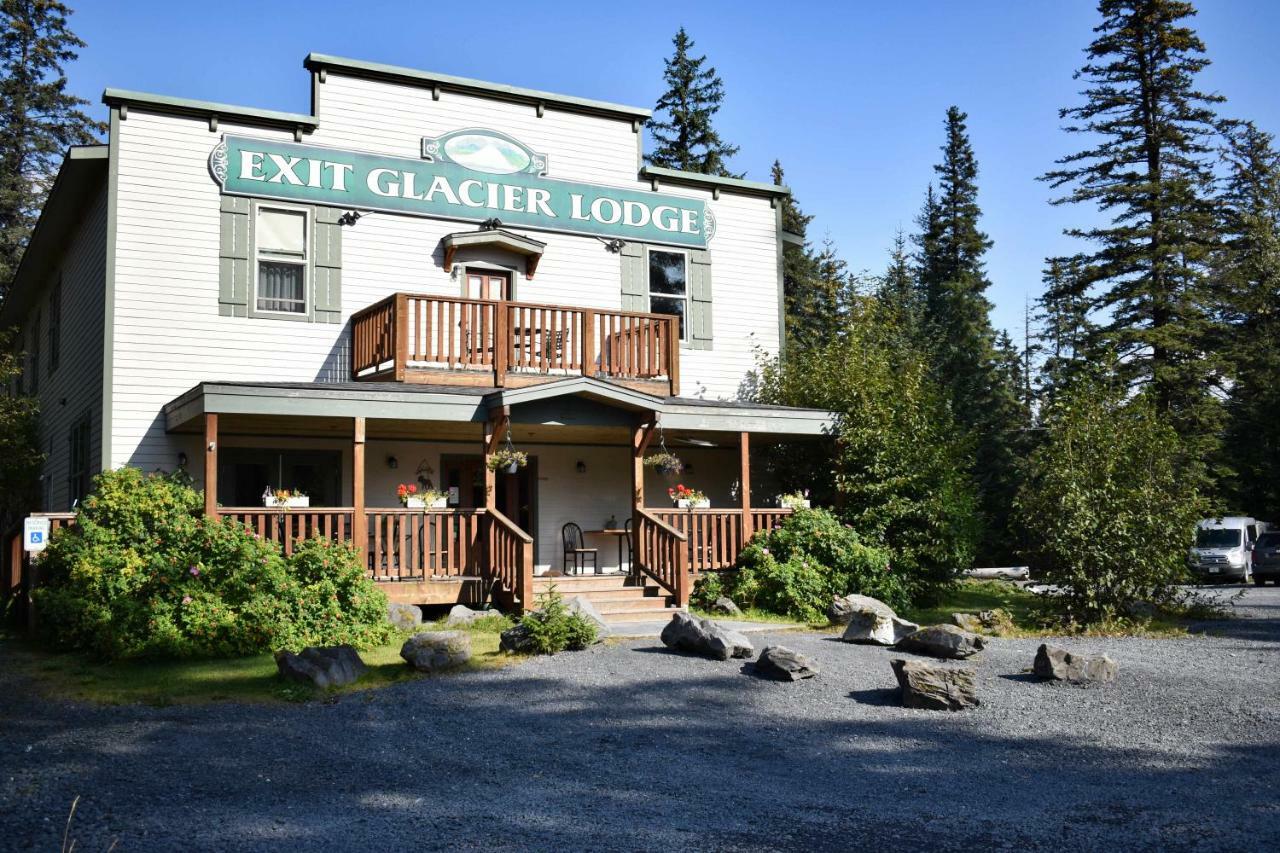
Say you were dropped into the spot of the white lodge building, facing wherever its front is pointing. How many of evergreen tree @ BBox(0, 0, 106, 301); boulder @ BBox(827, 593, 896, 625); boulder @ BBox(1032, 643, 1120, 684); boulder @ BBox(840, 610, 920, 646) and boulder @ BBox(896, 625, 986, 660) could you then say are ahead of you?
4

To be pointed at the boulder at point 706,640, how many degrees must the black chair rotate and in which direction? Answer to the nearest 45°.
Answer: approximately 45° to its right

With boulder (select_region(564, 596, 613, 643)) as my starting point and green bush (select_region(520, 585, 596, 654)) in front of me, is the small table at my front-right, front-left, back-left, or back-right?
back-right

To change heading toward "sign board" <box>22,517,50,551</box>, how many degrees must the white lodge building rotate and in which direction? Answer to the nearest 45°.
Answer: approximately 90° to its right

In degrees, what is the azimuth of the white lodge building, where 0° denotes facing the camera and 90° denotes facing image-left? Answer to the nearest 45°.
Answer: approximately 315°

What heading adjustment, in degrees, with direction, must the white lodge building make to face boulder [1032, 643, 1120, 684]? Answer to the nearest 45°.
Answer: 0° — it already faces it

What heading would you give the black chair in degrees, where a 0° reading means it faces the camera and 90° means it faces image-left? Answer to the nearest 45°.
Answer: approximately 315°

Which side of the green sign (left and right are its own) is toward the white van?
left

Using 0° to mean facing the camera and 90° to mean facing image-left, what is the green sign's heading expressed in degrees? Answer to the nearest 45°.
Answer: approximately 315°

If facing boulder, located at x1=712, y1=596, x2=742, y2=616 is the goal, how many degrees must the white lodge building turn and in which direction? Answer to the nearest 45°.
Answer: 0° — it already faces it

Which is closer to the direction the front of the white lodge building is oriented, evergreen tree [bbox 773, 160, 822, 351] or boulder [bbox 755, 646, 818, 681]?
the boulder
